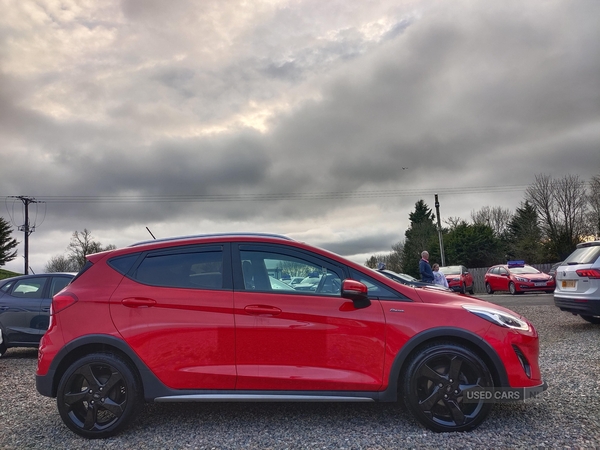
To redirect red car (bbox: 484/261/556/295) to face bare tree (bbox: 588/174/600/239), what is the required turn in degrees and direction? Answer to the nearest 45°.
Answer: approximately 135° to its left

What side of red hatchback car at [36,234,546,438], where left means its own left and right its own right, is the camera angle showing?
right

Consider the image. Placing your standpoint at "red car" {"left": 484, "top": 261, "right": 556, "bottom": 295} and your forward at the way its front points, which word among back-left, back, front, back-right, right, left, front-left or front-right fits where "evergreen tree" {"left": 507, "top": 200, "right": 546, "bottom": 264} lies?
back-left

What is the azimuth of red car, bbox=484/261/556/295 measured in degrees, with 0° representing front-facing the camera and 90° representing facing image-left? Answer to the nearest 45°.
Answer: approximately 315°

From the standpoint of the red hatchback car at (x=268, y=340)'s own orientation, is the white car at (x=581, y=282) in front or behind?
in front

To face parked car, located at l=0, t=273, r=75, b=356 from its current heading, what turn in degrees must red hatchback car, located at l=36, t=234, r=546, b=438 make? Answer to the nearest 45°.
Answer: approximately 135° to its left

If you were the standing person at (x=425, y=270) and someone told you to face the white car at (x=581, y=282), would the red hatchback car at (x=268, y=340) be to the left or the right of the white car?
right

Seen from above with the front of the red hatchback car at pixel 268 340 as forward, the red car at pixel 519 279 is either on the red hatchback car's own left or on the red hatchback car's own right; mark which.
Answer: on the red hatchback car's own left

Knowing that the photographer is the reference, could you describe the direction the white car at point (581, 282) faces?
facing away from the viewer and to the right of the viewer
